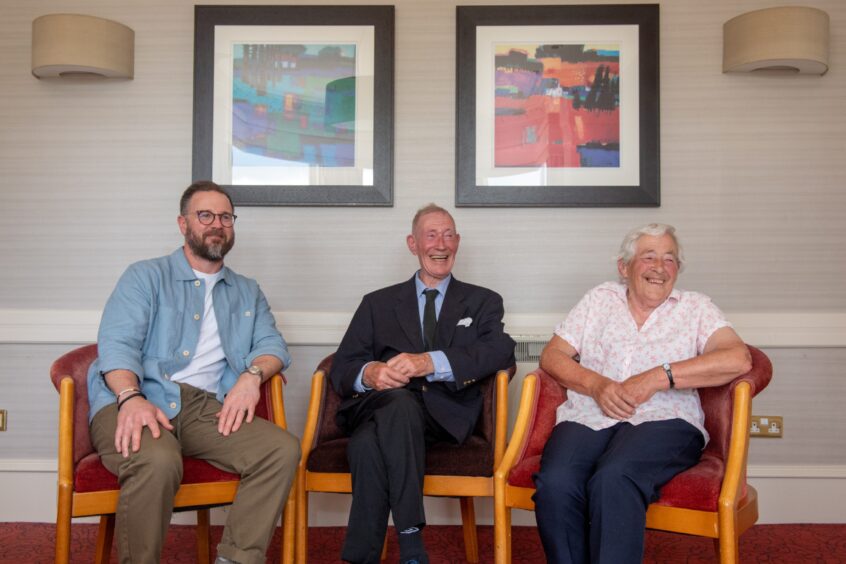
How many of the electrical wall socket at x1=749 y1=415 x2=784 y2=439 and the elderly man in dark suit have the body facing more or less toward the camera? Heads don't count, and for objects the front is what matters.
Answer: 2

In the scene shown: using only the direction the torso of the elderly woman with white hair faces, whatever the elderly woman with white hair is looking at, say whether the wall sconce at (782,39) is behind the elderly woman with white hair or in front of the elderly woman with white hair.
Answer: behind

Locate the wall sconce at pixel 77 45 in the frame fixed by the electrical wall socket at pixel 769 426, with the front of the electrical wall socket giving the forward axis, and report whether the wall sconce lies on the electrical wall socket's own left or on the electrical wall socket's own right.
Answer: on the electrical wall socket's own right

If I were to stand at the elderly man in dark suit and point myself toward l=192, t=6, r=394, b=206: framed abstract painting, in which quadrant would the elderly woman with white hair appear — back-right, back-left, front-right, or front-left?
back-right

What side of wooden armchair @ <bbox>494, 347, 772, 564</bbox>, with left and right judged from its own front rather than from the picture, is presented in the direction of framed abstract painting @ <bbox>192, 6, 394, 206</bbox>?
right

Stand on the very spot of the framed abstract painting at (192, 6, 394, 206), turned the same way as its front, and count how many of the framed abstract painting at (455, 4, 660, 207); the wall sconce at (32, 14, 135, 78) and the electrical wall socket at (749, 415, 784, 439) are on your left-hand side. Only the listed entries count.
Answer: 2

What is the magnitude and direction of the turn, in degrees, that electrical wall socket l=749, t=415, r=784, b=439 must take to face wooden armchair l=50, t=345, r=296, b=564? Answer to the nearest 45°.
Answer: approximately 45° to its right

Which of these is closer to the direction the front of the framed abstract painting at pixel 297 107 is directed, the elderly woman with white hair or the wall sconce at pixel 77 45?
the elderly woman with white hair
